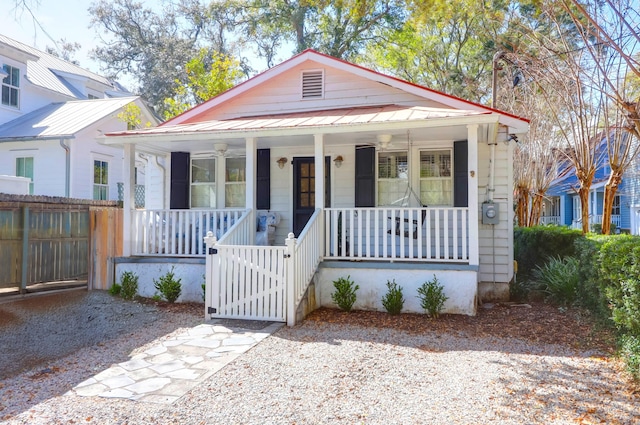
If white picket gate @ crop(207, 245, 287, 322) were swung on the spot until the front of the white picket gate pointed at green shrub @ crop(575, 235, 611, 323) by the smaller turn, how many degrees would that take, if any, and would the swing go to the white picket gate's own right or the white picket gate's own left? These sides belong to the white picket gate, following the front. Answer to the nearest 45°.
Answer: approximately 90° to the white picket gate's own left

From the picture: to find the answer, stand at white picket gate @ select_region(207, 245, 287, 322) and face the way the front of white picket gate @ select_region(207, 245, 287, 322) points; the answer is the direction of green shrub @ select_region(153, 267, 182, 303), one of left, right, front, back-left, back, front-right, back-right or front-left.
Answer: back-right

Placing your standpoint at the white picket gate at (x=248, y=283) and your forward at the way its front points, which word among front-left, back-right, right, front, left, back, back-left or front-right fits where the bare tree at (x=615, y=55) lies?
left

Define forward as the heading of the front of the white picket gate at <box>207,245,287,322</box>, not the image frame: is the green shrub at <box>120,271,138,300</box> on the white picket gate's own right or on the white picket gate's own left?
on the white picket gate's own right

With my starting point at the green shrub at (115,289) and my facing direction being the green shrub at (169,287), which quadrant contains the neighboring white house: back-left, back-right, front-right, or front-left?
back-left

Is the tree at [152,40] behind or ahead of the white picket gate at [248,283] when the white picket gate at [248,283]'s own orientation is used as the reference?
behind

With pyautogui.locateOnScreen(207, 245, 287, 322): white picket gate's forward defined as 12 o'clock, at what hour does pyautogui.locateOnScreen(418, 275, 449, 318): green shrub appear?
The green shrub is roughly at 9 o'clock from the white picket gate.

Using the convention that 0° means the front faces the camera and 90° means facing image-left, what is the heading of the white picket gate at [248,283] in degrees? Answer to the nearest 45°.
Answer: approximately 0°

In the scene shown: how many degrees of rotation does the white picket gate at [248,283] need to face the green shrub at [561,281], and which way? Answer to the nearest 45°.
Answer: approximately 90° to its left

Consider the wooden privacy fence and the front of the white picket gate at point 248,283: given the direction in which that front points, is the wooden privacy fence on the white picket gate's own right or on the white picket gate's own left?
on the white picket gate's own right

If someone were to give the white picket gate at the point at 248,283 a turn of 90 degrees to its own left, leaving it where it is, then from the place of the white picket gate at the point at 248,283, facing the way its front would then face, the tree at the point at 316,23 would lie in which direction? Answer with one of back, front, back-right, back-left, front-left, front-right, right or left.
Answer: left

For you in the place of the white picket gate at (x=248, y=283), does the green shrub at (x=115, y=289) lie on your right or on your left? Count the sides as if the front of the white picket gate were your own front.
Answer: on your right

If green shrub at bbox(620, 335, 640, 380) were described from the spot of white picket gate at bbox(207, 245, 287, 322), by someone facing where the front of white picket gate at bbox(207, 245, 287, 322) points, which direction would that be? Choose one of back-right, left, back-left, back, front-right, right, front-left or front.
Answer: front-left

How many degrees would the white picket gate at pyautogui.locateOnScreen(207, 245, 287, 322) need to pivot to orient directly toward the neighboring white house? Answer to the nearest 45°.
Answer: approximately 135° to its right

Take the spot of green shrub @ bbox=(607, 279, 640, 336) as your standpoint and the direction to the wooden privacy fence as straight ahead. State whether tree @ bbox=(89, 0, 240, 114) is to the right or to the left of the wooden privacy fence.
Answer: right

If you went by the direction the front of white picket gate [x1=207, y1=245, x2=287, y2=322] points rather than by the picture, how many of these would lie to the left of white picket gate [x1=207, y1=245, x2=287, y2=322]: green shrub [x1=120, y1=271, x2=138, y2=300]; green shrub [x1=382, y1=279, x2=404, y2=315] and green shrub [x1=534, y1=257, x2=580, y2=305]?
2

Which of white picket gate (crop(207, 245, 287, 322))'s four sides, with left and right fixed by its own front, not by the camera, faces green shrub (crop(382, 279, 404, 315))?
left
